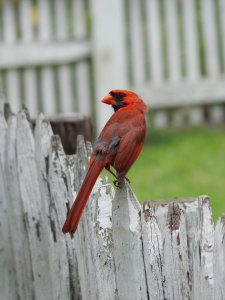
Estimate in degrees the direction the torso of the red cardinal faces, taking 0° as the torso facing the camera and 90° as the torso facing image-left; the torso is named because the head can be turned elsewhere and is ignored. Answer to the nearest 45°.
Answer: approximately 225°

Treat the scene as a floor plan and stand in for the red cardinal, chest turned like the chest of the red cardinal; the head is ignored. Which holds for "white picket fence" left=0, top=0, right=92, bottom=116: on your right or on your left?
on your left

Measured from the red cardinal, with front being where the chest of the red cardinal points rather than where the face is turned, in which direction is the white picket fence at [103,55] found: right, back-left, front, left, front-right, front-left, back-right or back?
front-left
